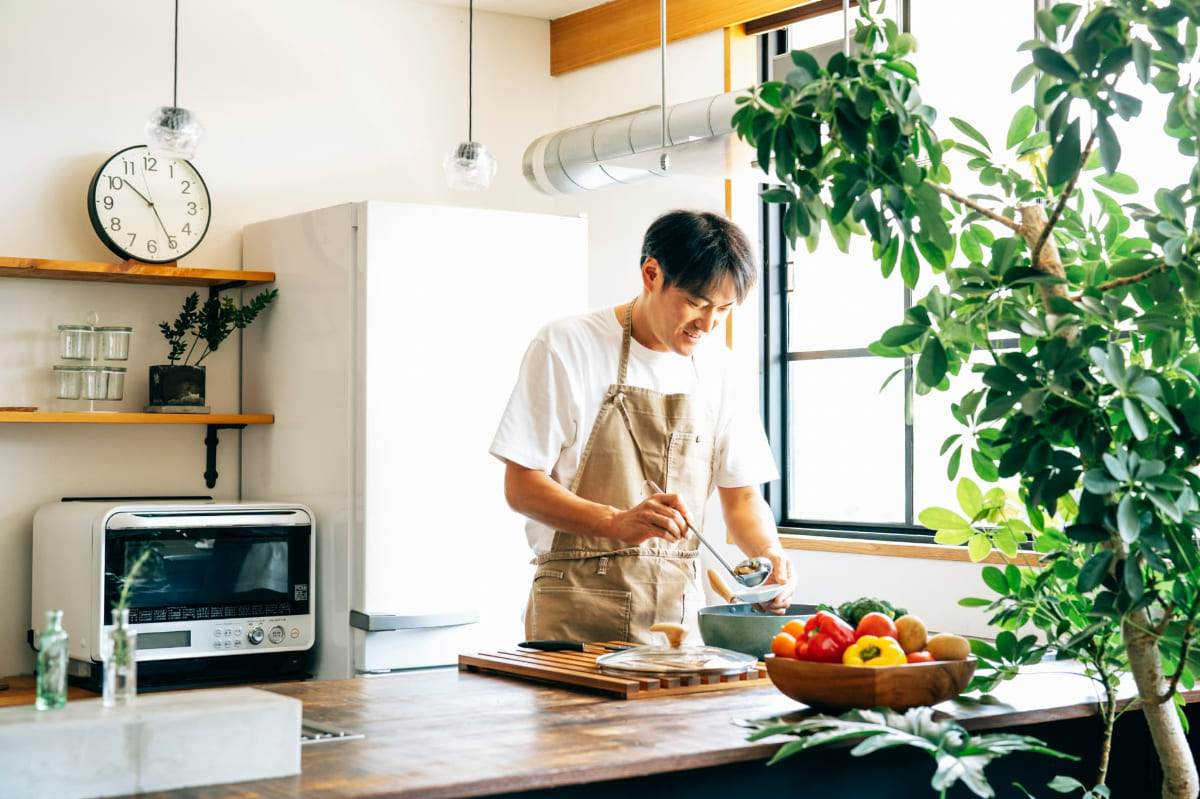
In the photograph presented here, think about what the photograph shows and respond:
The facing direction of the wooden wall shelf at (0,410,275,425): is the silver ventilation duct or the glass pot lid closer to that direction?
the glass pot lid

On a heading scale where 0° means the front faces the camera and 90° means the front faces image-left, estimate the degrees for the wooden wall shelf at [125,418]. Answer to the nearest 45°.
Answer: approximately 0°

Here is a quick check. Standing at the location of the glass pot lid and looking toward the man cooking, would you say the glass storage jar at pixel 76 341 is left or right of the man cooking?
left

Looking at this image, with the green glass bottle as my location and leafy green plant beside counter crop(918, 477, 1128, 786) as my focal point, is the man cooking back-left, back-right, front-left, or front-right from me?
front-left

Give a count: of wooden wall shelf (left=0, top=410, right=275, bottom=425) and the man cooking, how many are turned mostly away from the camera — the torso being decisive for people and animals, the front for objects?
0

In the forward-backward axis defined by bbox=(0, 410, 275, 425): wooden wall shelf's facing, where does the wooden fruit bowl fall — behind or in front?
in front

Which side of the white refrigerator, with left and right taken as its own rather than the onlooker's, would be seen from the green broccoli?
front

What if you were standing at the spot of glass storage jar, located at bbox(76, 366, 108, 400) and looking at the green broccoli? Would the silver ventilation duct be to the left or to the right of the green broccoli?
left

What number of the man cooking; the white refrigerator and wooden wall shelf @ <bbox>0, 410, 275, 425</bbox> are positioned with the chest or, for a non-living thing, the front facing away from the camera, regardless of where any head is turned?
0

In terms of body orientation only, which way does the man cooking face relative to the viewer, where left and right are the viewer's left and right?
facing the viewer and to the right of the viewer
